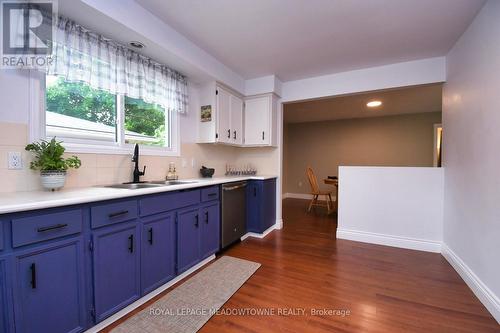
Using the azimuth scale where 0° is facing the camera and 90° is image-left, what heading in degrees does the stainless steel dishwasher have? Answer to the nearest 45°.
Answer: approximately 315°

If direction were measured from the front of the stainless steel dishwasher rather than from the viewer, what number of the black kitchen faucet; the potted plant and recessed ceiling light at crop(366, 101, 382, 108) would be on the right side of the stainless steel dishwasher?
2

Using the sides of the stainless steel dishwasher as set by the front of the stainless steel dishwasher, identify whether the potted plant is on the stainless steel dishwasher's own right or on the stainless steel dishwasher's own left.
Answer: on the stainless steel dishwasher's own right

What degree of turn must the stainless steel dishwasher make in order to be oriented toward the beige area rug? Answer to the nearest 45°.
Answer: approximately 45° to its right

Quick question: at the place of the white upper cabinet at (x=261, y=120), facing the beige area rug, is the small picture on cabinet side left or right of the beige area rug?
right
